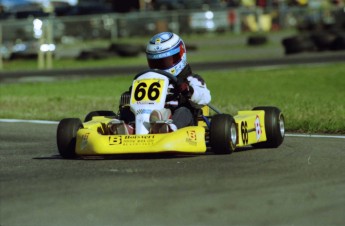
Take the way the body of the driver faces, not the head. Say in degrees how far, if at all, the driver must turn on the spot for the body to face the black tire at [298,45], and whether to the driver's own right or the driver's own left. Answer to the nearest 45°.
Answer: approximately 135° to the driver's own right

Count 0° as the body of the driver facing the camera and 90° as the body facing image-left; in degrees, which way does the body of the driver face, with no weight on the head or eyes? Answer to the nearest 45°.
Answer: approximately 45°

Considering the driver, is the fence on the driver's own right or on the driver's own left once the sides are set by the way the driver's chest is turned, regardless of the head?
on the driver's own right
